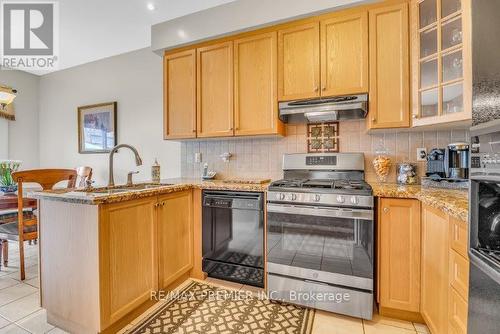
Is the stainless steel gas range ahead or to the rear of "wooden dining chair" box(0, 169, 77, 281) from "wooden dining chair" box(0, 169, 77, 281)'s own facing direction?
to the rear

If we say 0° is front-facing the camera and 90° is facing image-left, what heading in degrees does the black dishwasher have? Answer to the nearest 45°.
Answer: approximately 45°

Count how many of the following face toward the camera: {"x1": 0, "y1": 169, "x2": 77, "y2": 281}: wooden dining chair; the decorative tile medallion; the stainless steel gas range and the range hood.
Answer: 3

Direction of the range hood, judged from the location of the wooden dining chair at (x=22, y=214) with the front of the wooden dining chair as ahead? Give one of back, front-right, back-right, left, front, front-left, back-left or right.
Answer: back

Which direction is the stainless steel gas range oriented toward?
toward the camera

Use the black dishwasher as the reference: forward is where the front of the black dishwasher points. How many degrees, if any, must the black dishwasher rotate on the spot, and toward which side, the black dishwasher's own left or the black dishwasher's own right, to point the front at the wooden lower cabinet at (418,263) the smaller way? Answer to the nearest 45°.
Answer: approximately 90° to the black dishwasher's own left

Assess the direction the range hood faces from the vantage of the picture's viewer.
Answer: facing the viewer

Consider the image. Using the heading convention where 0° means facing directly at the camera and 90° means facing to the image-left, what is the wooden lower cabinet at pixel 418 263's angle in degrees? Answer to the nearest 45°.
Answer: approximately 45°

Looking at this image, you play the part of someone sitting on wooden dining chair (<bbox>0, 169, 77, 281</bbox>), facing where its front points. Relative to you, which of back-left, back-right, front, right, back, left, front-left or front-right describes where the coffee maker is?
back

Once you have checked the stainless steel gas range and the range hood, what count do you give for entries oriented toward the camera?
2

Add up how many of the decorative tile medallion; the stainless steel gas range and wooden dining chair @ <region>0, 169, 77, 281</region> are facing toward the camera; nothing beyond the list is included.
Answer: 2

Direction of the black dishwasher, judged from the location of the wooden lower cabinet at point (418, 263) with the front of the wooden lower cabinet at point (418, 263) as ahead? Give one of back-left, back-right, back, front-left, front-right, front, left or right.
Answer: front-right

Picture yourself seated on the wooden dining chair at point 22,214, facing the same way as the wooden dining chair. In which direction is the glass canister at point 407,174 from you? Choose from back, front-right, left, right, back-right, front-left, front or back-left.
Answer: back

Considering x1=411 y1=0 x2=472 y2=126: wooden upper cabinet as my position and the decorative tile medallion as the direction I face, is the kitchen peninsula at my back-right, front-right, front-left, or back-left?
front-left

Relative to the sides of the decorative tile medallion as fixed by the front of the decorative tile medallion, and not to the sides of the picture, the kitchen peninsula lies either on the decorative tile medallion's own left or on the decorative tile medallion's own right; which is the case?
on the decorative tile medallion's own right

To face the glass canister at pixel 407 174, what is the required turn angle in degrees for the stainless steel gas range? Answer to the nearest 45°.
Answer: approximately 135° to its left
